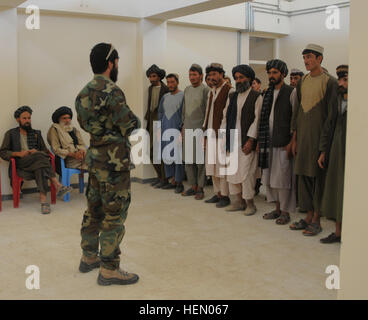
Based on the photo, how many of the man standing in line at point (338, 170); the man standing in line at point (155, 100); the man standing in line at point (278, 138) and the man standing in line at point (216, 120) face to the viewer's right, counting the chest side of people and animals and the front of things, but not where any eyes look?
0

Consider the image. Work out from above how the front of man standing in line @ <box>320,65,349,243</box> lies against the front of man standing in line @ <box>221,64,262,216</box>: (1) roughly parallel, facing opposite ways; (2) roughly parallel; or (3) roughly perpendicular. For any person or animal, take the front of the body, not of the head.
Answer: roughly parallel

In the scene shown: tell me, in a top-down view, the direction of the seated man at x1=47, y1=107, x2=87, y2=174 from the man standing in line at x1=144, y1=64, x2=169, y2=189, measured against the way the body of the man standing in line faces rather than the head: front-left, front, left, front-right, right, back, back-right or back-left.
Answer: front

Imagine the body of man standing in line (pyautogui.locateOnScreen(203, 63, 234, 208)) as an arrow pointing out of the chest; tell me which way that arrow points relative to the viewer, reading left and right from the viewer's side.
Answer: facing the viewer and to the left of the viewer

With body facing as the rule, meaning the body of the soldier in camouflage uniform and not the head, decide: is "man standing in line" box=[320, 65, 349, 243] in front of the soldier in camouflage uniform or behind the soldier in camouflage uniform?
in front

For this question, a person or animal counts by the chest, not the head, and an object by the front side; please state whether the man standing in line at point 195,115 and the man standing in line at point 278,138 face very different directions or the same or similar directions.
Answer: same or similar directions

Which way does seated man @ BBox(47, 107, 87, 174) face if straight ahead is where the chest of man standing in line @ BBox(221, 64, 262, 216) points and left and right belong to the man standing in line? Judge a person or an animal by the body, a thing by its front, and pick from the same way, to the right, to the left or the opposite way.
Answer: to the left

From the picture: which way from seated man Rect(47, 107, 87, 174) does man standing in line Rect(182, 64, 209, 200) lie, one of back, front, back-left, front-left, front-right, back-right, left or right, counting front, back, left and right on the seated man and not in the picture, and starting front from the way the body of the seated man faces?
front-left

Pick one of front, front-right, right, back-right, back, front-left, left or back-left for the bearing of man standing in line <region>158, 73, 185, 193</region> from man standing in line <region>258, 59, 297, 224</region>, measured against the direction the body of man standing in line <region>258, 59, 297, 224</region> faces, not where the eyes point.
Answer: right

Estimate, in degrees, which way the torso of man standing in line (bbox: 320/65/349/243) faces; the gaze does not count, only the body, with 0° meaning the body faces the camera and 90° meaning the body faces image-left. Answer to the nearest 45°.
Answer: approximately 45°

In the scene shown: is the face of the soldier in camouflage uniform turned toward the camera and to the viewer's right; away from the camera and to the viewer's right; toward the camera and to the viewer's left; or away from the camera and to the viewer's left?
away from the camera and to the viewer's right

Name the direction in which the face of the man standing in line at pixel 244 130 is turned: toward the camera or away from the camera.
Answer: toward the camera

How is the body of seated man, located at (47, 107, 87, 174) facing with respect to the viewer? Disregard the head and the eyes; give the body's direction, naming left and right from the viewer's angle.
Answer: facing the viewer and to the right of the viewer

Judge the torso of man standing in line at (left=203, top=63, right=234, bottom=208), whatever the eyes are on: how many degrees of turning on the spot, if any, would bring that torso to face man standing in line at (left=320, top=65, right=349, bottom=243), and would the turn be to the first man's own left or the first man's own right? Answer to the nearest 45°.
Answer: approximately 90° to the first man's own left

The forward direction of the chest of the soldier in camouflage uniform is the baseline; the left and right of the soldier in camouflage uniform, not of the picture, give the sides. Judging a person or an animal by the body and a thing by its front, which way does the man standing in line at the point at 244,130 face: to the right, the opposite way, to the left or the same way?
the opposite way

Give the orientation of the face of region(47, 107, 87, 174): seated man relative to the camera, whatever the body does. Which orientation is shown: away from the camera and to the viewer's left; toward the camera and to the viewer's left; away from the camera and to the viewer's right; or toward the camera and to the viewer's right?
toward the camera and to the viewer's right

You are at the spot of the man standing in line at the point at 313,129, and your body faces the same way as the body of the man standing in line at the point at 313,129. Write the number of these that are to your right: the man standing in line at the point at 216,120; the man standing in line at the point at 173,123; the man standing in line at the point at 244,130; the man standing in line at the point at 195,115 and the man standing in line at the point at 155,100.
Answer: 5

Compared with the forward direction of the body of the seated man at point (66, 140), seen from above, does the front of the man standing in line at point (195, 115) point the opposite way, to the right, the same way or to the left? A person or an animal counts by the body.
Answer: to the right

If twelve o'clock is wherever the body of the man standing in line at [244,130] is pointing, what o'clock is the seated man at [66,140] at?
The seated man is roughly at 2 o'clock from the man standing in line.
